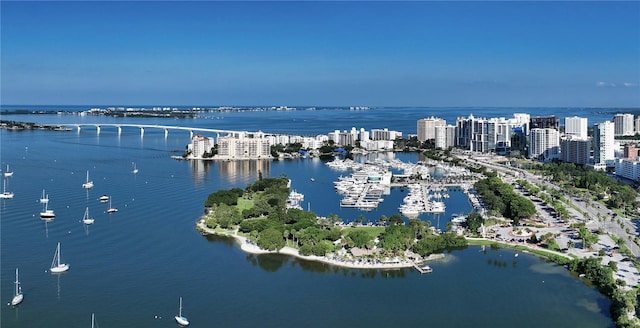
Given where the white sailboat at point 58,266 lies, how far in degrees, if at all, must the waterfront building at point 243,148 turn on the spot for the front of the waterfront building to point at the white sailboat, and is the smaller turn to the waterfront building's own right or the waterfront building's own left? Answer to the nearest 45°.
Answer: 0° — it already faces it

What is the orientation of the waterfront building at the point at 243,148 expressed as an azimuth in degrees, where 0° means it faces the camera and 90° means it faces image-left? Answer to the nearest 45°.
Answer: approximately 0°

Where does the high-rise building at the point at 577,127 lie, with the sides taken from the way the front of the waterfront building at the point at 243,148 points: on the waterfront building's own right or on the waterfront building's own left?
on the waterfront building's own left

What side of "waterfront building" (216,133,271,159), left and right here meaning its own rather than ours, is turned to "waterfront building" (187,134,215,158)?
right
